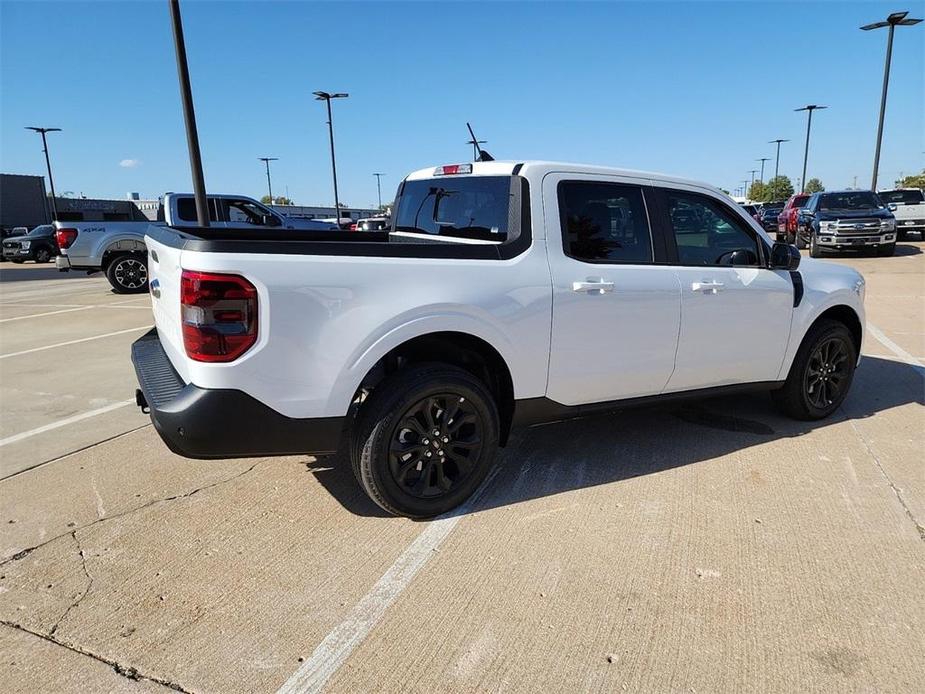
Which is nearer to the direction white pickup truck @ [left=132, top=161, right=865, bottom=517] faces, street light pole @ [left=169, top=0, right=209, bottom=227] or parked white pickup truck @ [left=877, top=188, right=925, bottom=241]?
the parked white pickup truck

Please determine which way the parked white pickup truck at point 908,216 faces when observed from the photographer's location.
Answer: facing the viewer

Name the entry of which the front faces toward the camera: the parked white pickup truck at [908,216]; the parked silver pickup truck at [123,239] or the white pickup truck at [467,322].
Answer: the parked white pickup truck at [908,216]

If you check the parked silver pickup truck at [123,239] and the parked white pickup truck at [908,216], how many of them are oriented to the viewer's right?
1

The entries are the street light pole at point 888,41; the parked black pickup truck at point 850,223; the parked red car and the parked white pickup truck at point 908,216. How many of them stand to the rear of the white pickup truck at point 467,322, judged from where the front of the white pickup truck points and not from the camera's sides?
0

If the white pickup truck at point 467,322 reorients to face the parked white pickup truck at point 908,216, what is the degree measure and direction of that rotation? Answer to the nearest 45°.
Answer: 0° — it already faces it

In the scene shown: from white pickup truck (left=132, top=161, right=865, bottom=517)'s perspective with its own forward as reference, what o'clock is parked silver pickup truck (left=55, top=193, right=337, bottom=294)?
The parked silver pickup truck is roughly at 9 o'clock from the white pickup truck.

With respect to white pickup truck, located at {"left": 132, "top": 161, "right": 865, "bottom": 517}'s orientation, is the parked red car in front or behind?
in front

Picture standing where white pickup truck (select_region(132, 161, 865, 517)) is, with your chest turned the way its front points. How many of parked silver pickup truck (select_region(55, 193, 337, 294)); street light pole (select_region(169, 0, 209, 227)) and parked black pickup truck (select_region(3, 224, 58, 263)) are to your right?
0

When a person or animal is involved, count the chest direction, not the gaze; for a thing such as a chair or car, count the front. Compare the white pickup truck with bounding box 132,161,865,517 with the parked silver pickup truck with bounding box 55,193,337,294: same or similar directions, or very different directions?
same or similar directions

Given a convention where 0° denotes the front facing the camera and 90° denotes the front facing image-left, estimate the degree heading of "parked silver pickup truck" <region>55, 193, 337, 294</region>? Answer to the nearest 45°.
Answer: approximately 270°

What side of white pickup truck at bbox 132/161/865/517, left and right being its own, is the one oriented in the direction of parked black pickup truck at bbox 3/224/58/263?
left

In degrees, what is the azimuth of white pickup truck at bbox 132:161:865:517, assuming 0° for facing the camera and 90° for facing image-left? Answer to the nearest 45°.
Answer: approximately 225°

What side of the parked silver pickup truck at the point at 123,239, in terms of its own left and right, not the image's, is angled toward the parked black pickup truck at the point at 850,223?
front

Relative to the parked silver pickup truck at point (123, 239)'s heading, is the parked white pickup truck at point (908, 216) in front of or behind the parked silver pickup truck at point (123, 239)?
in front

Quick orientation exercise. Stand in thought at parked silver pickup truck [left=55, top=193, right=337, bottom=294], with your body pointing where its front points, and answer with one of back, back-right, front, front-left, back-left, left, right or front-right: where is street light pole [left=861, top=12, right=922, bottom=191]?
front

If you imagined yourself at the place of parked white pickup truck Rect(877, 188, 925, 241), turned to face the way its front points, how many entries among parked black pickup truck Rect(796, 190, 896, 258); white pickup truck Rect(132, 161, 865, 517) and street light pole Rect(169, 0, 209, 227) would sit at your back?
0

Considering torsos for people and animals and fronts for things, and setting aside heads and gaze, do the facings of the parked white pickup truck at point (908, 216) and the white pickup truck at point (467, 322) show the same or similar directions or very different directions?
very different directions
